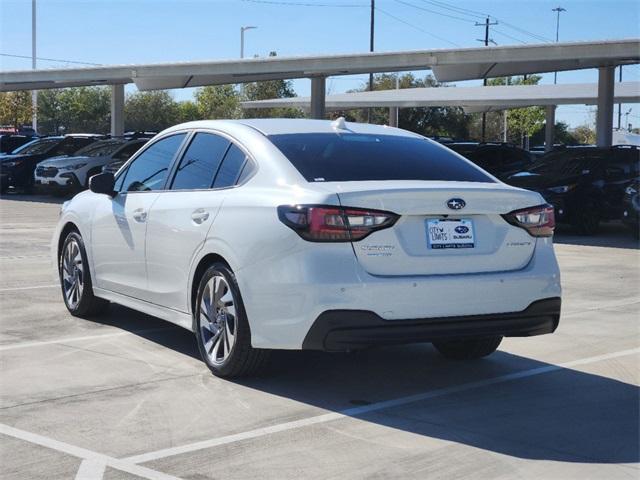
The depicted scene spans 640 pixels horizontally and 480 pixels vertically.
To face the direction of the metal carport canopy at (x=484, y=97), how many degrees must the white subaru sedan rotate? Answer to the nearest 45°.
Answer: approximately 45° to its right

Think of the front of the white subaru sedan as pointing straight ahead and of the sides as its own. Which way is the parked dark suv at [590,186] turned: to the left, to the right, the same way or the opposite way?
to the left

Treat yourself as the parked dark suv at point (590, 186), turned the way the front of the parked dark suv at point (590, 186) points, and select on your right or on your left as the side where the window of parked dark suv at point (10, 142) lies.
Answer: on your right

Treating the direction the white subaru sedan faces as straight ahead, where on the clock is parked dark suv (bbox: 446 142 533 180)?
The parked dark suv is roughly at 2 o'clock from the white subaru sedan.

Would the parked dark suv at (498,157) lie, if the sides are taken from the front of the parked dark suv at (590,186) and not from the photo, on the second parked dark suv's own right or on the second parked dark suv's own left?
on the second parked dark suv's own right

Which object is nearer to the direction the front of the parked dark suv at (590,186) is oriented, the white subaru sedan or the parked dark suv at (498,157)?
the white subaru sedan

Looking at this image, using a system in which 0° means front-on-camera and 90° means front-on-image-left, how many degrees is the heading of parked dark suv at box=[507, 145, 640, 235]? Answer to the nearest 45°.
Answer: approximately 45°

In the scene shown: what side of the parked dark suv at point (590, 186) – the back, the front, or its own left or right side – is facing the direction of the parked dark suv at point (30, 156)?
right

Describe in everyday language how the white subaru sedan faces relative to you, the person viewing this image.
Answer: facing away from the viewer and to the left of the viewer

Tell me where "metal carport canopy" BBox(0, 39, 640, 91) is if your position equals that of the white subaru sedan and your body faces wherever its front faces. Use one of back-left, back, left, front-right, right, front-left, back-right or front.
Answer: front-right

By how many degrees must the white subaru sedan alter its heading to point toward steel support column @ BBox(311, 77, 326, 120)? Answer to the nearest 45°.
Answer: approximately 45° to its right

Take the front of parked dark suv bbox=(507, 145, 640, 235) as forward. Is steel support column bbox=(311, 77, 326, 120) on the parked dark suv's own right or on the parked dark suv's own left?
on the parked dark suv's own right
